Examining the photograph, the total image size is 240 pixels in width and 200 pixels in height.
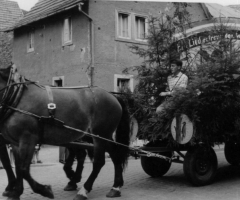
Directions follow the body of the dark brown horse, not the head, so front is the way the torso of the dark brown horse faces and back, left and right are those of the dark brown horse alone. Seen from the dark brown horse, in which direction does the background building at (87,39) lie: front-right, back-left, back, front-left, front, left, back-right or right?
right

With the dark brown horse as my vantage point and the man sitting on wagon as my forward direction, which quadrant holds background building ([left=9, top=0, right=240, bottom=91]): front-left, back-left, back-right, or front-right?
front-left

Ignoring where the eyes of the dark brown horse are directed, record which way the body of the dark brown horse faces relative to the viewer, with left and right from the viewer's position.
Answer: facing to the left of the viewer

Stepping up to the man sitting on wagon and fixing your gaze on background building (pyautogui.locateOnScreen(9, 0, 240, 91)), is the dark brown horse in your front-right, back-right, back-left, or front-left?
back-left

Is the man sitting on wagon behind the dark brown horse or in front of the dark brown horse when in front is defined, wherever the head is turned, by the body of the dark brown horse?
behind

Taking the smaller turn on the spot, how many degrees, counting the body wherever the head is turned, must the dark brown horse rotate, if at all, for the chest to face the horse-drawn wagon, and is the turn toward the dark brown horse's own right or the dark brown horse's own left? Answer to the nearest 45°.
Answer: approximately 180°
